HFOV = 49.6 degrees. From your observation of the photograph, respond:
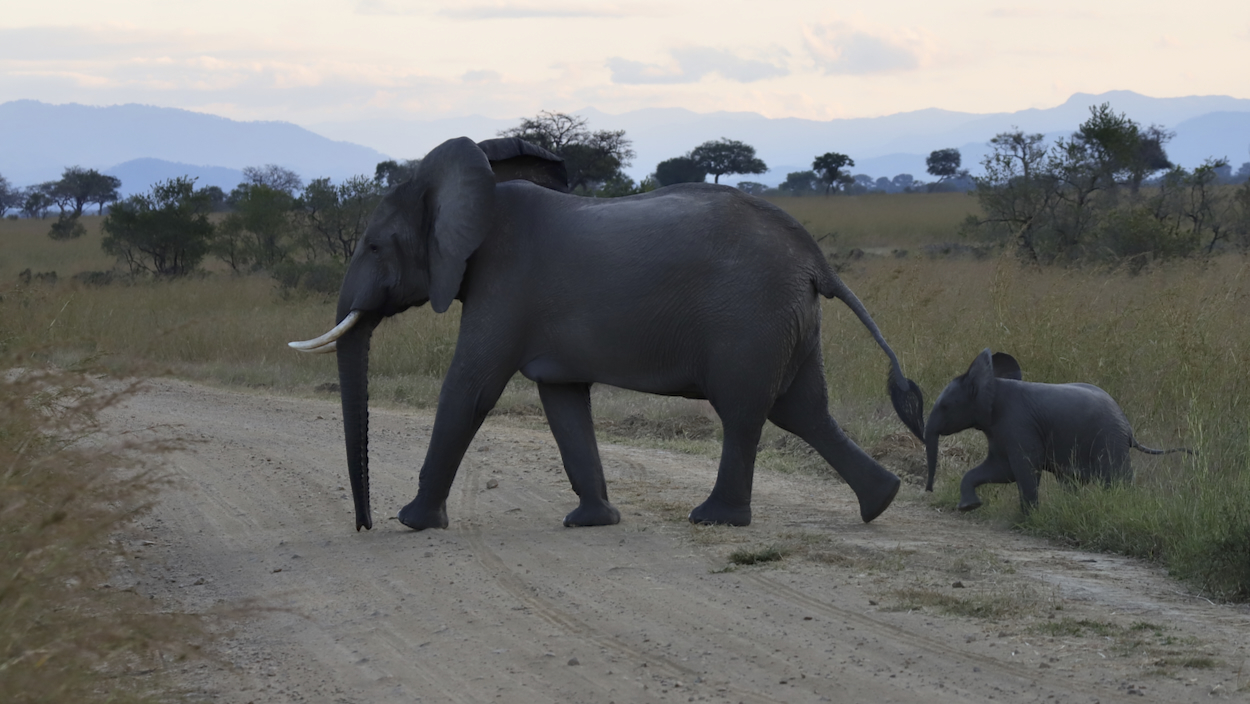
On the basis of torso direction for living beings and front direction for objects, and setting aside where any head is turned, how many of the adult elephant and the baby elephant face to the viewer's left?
2

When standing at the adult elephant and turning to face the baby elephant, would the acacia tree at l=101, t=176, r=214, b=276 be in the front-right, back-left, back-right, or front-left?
back-left

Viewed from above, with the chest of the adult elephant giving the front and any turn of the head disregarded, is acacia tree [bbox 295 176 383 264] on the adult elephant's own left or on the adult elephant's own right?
on the adult elephant's own right

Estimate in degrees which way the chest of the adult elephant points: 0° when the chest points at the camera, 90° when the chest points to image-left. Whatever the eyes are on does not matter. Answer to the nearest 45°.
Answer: approximately 90°

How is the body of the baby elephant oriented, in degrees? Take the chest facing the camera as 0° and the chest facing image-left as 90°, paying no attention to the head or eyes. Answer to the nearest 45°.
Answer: approximately 90°

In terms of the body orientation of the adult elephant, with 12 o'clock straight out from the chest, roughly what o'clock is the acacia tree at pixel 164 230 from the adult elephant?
The acacia tree is roughly at 2 o'clock from the adult elephant.

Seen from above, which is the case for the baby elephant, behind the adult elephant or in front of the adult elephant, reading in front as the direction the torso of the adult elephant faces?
behind
